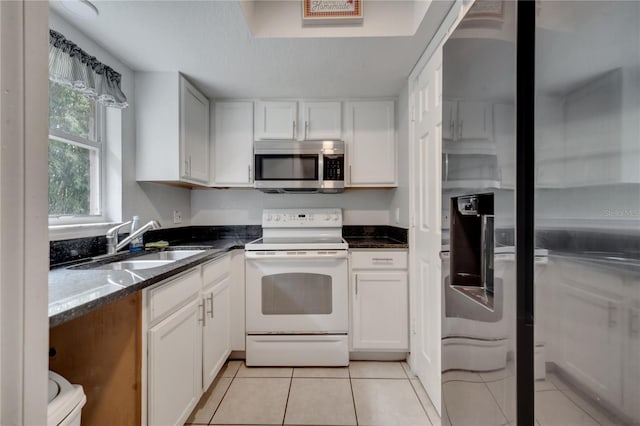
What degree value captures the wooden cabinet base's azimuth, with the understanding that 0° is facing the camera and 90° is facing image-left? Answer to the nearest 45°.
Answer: approximately 315°

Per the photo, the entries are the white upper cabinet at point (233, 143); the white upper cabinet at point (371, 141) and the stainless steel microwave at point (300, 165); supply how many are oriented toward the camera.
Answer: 3

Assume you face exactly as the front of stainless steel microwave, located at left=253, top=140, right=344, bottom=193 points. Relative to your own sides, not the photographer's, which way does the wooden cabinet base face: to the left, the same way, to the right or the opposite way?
to the left

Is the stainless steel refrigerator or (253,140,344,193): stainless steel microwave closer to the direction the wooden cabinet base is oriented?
the stainless steel refrigerator

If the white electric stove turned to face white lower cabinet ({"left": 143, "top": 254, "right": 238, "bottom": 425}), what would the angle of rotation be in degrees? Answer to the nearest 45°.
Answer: approximately 45° to its right

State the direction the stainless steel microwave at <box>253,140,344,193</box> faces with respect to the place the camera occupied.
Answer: facing the viewer

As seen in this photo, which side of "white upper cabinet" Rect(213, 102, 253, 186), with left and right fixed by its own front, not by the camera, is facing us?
front

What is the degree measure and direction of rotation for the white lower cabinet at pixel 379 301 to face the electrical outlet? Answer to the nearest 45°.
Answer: approximately 90° to its right

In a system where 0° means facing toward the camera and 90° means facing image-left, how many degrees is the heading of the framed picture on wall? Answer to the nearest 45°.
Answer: approximately 0°

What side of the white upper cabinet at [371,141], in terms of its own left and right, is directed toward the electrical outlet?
right

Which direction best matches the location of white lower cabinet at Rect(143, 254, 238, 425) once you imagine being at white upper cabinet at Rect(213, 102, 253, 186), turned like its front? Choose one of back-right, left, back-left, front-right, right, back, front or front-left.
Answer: front

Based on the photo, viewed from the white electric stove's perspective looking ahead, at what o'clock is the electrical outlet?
The electrical outlet is roughly at 4 o'clock from the white electric stove.

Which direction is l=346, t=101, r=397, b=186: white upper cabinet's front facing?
toward the camera

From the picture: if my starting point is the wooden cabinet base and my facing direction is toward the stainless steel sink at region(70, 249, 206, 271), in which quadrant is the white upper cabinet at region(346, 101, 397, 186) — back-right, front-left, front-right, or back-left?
front-right
